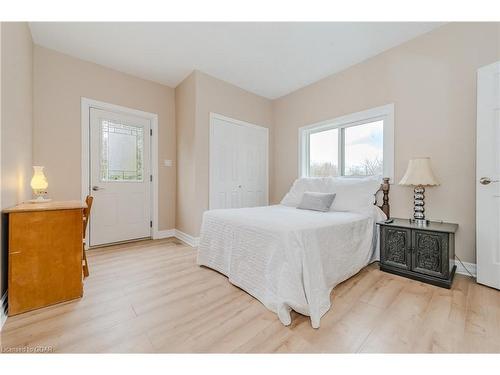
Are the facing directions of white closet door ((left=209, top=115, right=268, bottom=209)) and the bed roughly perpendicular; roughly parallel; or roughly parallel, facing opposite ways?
roughly perpendicular

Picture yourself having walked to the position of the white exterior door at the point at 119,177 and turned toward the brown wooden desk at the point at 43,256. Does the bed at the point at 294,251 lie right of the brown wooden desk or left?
left

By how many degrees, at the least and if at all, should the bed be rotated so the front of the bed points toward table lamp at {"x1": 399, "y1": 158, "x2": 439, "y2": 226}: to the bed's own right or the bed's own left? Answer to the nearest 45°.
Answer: approximately 180°

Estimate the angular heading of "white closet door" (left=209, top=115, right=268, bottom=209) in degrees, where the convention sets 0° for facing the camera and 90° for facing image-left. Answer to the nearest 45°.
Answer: approximately 315°

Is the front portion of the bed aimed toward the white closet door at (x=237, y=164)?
no

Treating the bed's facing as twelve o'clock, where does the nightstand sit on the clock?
The nightstand is roughly at 7 o'clock from the bed.

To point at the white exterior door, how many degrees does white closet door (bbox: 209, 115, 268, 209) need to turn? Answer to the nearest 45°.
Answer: approximately 135° to its right

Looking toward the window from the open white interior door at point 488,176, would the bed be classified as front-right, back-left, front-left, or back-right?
front-left

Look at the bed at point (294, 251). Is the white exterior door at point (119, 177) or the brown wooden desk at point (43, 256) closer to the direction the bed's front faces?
the brown wooden desk

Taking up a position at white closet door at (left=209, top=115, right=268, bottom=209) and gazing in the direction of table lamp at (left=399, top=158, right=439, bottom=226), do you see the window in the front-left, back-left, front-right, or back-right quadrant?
front-left

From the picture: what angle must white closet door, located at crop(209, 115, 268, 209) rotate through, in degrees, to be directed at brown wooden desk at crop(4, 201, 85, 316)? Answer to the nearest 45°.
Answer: approximately 90° to its right

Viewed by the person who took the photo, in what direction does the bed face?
facing the viewer and to the left of the viewer

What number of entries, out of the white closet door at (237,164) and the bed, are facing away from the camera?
0
